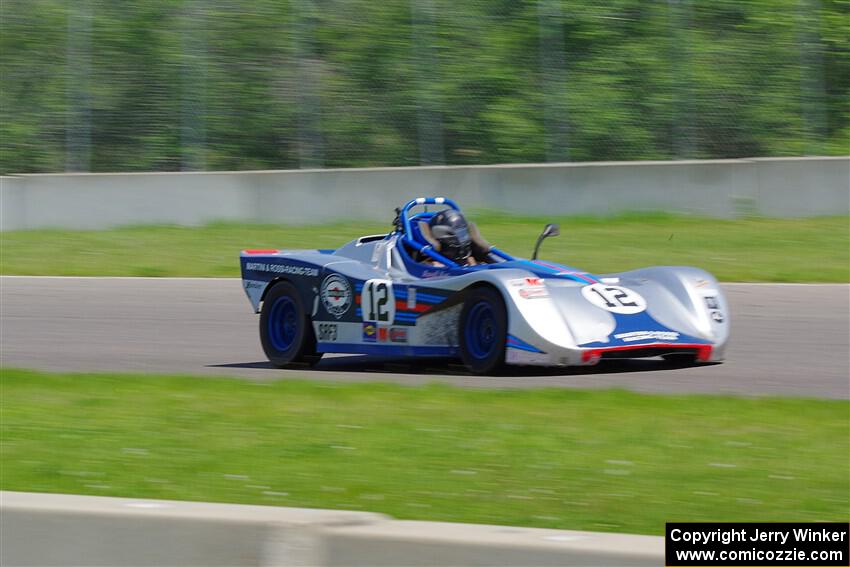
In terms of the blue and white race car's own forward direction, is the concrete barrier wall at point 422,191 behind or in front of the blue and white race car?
behind

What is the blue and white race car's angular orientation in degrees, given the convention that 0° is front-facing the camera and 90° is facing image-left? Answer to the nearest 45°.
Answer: approximately 315°
